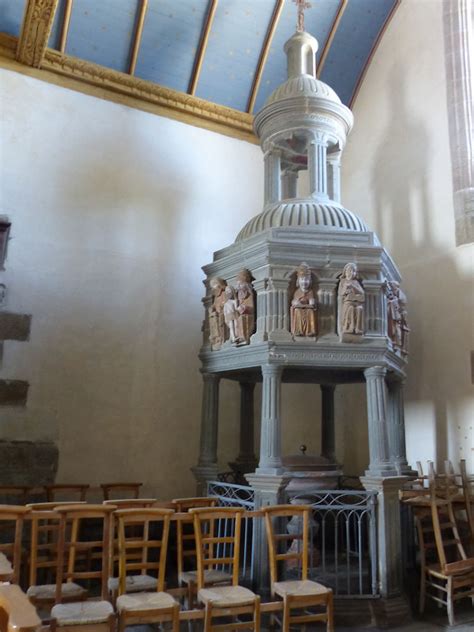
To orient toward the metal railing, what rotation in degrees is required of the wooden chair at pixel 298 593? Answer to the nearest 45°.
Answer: approximately 135° to its left

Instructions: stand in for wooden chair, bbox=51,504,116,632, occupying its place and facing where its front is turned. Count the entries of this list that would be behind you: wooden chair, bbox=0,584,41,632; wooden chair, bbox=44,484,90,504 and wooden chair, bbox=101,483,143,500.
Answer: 2

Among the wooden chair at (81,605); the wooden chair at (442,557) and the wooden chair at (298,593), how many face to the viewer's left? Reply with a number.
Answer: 0

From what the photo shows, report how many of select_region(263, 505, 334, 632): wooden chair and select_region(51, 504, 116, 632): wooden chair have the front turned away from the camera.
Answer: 0

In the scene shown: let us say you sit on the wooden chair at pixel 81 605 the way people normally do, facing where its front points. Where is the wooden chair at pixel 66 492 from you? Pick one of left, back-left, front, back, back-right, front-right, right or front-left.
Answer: back

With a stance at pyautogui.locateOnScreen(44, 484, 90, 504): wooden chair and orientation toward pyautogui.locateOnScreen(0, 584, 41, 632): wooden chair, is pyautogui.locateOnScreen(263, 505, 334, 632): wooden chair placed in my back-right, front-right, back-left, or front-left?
front-left

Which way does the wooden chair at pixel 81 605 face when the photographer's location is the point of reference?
facing the viewer

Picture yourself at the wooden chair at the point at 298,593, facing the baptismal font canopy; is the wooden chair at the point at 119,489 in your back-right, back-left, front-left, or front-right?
front-left

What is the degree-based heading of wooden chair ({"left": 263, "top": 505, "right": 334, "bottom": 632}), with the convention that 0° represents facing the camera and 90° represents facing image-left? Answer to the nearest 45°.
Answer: approximately 315°

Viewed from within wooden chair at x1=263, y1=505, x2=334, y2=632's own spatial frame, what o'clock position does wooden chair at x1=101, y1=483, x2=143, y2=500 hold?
wooden chair at x1=101, y1=483, x2=143, y2=500 is roughly at 6 o'clock from wooden chair at x1=263, y1=505, x2=334, y2=632.
